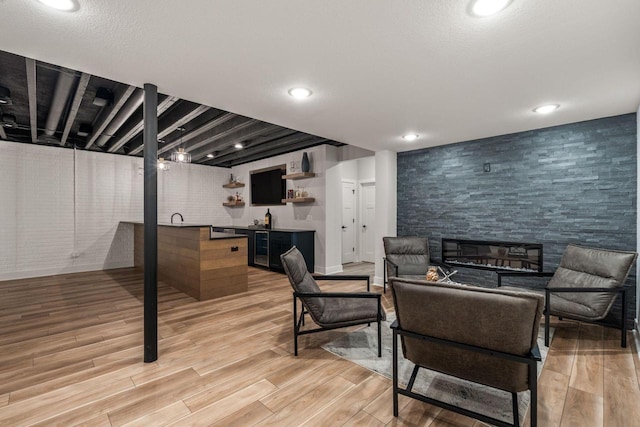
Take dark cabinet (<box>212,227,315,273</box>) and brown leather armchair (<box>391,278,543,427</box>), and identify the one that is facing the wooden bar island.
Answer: the dark cabinet

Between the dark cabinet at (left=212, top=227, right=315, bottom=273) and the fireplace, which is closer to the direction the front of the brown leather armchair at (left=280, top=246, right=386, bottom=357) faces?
the fireplace

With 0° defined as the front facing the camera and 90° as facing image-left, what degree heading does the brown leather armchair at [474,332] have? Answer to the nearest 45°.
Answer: approximately 225°

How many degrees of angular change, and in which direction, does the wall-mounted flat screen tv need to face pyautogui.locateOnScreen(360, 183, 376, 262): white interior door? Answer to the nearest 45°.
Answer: approximately 135° to its left

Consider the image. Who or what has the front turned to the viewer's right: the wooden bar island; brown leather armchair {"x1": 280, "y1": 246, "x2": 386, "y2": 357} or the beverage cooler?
the brown leather armchair

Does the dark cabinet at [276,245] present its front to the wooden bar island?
yes

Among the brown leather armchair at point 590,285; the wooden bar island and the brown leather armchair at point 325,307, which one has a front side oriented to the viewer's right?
the brown leather armchair at point 325,307

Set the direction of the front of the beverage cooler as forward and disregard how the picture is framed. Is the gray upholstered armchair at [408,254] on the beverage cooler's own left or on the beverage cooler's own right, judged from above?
on the beverage cooler's own left

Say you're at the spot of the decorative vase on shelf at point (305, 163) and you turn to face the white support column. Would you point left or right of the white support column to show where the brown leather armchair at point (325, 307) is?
right

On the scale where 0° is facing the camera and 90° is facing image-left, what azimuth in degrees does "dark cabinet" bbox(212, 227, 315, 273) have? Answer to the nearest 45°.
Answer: approximately 45°

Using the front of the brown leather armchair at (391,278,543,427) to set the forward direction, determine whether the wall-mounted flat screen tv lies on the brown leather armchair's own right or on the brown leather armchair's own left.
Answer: on the brown leather armchair's own left

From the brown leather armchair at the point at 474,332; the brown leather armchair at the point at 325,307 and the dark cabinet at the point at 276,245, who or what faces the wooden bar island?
the dark cabinet

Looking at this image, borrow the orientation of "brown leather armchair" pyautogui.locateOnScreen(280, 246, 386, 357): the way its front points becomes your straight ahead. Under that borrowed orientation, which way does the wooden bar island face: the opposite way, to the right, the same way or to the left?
to the right

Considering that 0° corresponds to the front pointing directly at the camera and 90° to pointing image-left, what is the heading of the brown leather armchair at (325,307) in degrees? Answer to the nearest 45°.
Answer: approximately 270°

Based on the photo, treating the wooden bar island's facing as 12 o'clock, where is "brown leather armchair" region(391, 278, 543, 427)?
The brown leather armchair is roughly at 10 o'clock from the wooden bar island.
